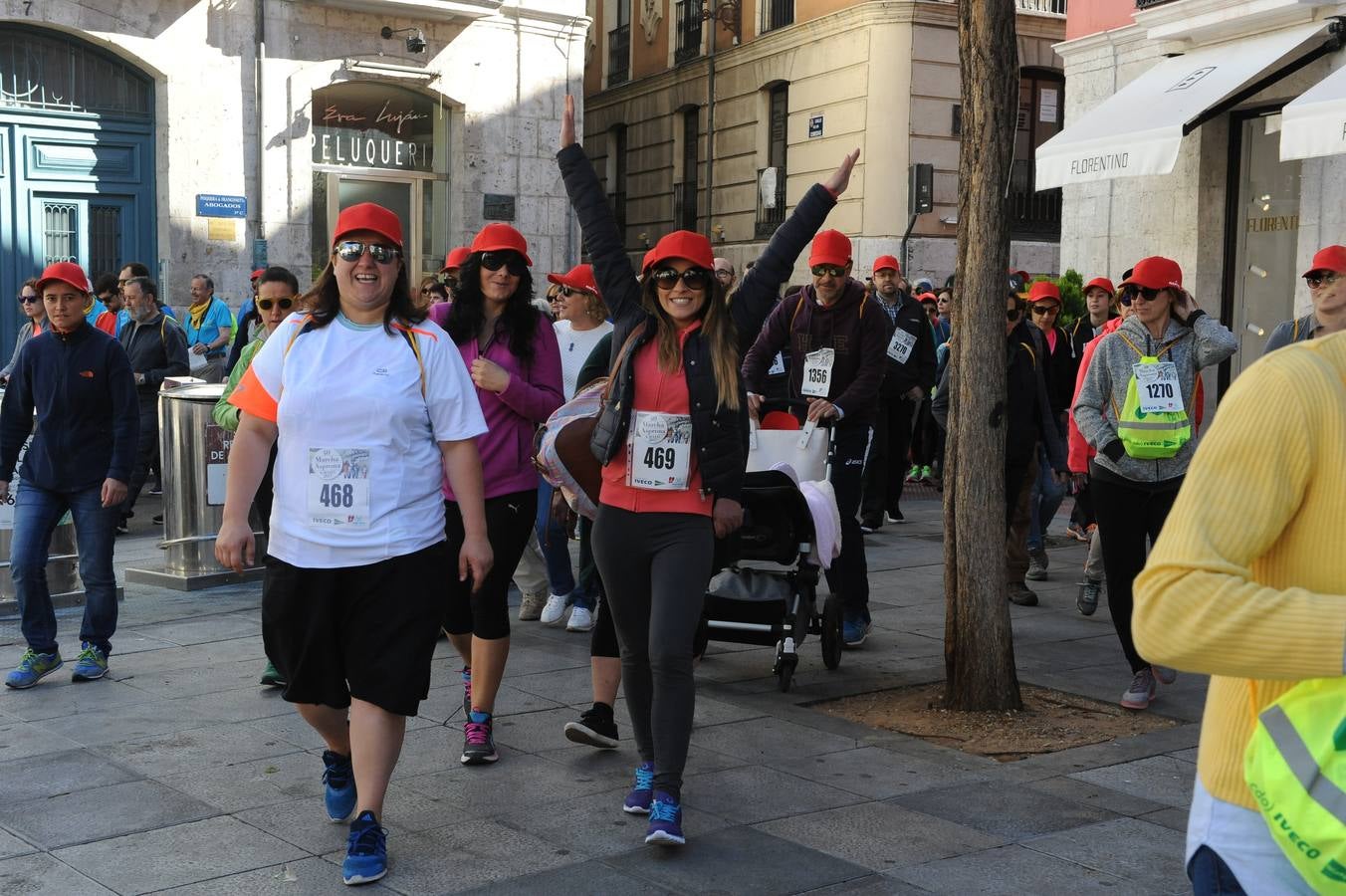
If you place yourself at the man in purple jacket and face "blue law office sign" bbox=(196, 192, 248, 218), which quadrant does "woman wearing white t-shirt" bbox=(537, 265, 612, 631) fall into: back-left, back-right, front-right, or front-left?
front-left

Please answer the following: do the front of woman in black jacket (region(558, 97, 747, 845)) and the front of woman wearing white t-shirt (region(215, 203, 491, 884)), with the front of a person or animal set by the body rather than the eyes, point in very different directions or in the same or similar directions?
same or similar directions

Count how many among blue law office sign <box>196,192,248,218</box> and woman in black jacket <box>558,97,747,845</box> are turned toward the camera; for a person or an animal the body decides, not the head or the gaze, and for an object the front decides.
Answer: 2

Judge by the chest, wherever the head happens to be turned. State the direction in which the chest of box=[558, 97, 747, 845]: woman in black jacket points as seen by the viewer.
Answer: toward the camera

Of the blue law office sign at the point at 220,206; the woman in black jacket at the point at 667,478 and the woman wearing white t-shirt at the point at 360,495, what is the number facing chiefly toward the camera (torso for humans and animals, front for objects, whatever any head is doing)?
3

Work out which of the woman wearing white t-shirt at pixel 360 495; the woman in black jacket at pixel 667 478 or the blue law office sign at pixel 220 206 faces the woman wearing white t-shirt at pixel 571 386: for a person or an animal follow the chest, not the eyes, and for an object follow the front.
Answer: the blue law office sign

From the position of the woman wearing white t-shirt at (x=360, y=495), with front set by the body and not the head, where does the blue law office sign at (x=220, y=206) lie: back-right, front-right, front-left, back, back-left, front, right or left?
back

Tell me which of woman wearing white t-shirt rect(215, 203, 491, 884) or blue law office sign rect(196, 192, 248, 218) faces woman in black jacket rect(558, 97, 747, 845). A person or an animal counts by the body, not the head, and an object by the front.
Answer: the blue law office sign

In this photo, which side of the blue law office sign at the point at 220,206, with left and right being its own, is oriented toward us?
front

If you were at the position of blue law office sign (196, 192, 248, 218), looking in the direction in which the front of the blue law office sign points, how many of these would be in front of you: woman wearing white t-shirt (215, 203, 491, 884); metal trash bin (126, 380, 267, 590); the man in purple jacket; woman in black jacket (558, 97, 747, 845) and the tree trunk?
5

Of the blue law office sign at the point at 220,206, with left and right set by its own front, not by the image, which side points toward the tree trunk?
front

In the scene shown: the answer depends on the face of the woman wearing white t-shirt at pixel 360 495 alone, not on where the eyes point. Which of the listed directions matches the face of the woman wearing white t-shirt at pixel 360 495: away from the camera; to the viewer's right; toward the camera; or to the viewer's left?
toward the camera

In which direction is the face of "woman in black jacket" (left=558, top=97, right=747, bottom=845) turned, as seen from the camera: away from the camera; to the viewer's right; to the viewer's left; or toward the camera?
toward the camera

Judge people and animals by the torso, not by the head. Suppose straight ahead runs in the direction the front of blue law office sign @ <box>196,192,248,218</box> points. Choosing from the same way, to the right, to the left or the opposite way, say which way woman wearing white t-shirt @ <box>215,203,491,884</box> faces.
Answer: the same way

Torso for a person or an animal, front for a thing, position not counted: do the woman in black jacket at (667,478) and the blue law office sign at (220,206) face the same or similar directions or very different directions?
same or similar directions

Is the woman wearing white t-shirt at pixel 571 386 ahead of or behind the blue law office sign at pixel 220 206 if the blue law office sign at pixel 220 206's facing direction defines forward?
ahead

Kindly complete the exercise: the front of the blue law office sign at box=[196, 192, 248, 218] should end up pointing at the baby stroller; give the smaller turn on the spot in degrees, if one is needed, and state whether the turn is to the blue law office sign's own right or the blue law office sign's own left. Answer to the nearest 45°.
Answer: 0° — it already faces it

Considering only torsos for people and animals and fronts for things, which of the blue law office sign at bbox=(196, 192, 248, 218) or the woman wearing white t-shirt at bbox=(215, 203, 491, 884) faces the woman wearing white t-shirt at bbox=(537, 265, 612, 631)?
the blue law office sign

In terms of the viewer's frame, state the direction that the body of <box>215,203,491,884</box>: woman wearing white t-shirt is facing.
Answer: toward the camera
